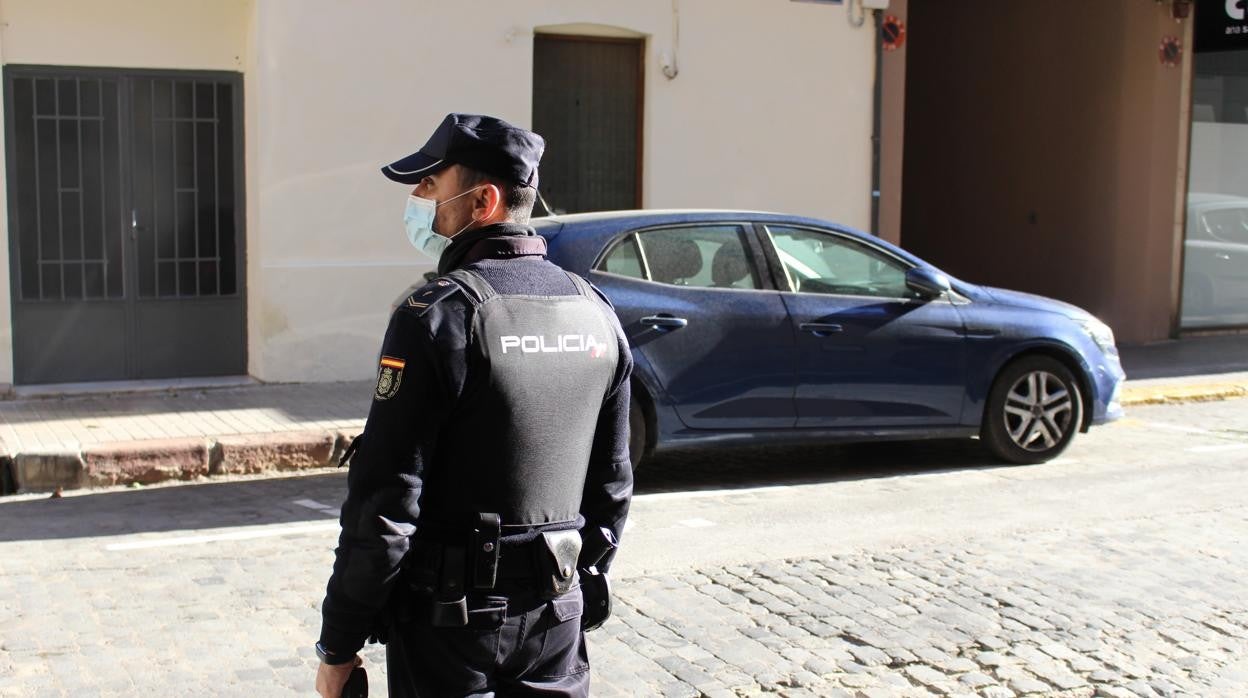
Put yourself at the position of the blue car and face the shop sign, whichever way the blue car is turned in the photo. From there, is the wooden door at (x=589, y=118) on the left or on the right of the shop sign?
left

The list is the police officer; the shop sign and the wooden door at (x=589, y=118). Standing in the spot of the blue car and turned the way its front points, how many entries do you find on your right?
1

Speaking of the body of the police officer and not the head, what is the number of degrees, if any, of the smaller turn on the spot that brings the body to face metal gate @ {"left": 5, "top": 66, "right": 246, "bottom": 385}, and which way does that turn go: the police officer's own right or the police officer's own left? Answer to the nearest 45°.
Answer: approximately 45° to the police officer's own right

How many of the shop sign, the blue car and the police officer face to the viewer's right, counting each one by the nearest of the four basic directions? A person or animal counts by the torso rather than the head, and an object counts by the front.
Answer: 1

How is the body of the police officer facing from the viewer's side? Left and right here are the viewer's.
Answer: facing away from the viewer and to the left of the viewer

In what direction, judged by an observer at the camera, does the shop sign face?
facing the viewer

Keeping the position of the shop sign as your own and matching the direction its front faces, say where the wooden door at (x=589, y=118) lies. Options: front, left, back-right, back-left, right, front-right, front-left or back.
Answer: front-right

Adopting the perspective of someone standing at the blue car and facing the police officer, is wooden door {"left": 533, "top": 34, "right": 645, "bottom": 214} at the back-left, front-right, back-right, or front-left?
back-right

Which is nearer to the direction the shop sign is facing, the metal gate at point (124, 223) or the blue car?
the blue car

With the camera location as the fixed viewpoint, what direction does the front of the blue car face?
facing to the right of the viewer

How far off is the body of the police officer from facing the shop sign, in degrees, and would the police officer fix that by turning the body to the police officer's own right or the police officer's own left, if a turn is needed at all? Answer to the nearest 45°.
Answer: approximately 90° to the police officer's own right

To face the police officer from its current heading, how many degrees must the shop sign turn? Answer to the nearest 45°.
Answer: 0° — it already faces them

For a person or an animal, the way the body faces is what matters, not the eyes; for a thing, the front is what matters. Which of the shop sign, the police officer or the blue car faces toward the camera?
the shop sign

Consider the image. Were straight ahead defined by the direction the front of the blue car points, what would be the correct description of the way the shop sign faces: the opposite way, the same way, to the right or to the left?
to the right

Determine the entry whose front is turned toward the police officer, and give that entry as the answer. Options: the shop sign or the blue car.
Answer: the shop sign

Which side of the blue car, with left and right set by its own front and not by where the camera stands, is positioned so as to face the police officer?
right

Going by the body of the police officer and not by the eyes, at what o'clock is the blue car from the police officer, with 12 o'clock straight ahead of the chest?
The blue car is roughly at 2 o'clock from the police officer.

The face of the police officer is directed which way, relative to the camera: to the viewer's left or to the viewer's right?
to the viewer's left
